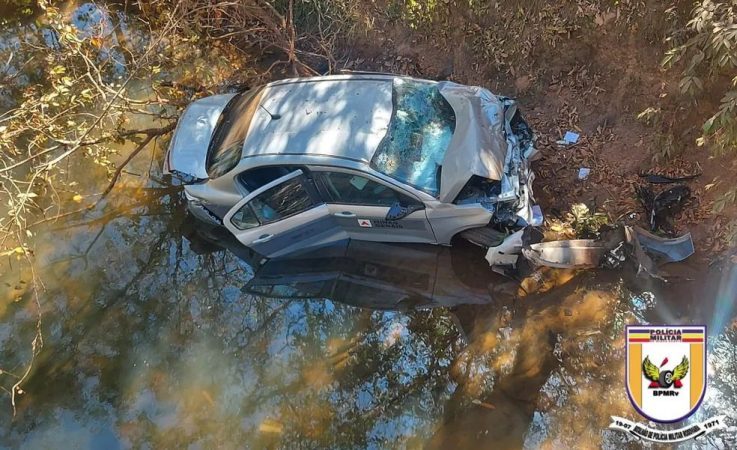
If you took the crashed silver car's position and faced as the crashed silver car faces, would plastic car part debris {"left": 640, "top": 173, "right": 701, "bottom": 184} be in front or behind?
in front

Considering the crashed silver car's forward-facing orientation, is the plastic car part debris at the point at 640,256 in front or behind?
in front

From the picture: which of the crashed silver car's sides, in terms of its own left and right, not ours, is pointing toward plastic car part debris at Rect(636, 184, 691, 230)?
front

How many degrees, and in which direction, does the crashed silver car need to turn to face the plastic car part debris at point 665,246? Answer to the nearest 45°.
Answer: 0° — it already faces it

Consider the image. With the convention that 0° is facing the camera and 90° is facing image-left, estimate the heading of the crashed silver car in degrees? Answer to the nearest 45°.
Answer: approximately 270°

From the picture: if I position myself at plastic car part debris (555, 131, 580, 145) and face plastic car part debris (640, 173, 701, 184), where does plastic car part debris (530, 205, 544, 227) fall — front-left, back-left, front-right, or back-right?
front-right
